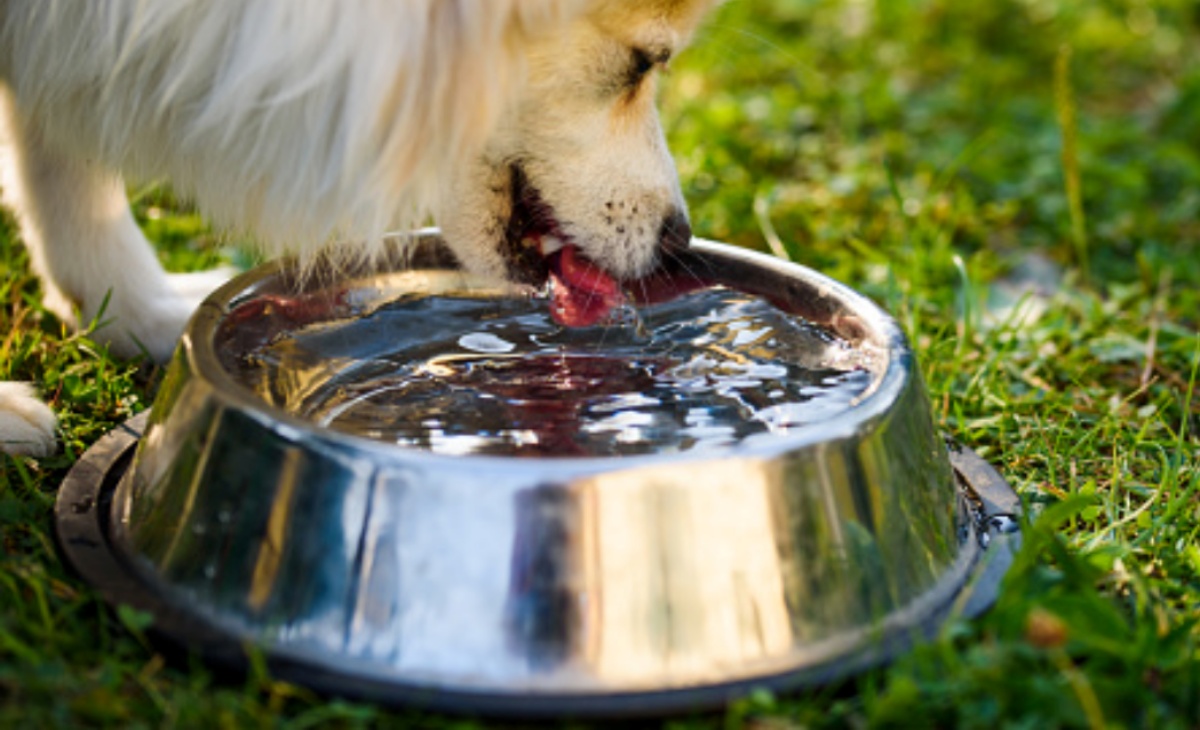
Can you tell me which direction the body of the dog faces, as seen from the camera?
to the viewer's right

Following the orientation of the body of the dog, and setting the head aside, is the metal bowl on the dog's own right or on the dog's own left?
on the dog's own right

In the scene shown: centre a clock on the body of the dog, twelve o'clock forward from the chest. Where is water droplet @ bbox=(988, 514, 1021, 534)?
The water droplet is roughly at 1 o'clock from the dog.
